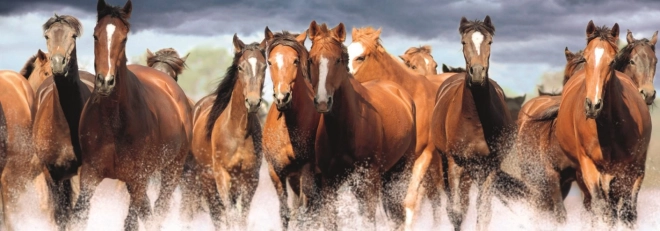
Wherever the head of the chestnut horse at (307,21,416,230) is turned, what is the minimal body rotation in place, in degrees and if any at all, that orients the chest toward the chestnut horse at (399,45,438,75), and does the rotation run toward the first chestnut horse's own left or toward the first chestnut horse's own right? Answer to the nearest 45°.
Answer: approximately 135° to the first chestnut horse's own right

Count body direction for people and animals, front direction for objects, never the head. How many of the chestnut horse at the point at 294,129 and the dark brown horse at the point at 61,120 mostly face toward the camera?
2

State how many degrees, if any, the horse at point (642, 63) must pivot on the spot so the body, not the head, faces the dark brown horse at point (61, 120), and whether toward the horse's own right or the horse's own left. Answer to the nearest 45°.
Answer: approximately 90° to the horse's own right

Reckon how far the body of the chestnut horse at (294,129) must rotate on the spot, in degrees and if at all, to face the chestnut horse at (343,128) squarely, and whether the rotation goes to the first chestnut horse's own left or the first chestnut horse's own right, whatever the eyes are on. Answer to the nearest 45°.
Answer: approximately 90° to the first chestnut horse's own left

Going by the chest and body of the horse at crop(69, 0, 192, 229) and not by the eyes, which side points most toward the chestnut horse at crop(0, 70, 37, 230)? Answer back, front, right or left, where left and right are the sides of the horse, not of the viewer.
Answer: right

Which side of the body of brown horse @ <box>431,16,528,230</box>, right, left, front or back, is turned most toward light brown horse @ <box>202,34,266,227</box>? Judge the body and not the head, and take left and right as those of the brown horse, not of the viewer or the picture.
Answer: right

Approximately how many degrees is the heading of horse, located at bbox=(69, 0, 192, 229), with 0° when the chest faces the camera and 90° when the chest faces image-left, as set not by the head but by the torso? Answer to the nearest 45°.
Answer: approximately 45°

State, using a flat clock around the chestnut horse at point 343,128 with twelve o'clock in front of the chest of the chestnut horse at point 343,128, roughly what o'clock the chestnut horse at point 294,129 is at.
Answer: the chestnut horse at point 294,129 is roughly at 2 o'clock from the chestnut horse at point 343,128.

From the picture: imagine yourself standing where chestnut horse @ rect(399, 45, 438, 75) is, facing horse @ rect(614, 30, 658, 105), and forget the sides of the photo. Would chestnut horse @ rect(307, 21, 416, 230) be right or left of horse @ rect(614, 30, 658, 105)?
right

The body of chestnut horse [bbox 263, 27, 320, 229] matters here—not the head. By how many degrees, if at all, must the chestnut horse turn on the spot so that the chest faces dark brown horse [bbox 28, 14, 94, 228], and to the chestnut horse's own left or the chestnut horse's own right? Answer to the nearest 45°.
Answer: approximately 90° to the chestnut horse's own right

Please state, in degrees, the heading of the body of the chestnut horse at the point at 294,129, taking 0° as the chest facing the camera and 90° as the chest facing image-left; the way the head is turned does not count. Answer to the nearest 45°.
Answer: approximately 0°
